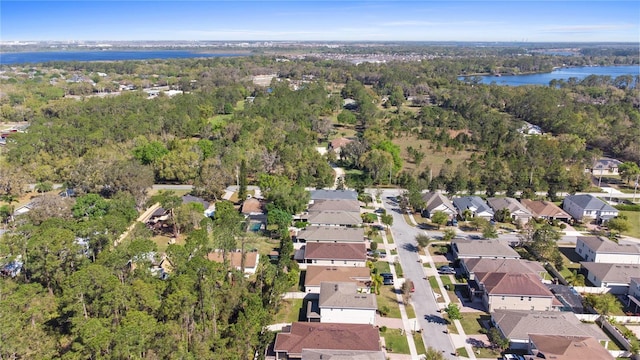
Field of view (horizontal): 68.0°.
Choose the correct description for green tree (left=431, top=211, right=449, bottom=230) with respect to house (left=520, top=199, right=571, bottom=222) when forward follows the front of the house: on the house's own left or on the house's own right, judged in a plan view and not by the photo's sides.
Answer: on the house's own right

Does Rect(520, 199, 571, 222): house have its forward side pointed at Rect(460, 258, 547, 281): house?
yes

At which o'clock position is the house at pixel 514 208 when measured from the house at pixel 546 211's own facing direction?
the house at pixel 514 208 is roughly at 2 o'clock from the house at pixel 546 211.

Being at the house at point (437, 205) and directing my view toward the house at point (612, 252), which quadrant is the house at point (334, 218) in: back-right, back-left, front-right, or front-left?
back-right

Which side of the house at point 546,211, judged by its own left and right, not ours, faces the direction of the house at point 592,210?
left

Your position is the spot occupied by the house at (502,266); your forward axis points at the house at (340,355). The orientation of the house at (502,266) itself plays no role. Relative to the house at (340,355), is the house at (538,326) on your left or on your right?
left

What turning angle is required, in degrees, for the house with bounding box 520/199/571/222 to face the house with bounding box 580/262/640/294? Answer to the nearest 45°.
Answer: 0° — it already faces it

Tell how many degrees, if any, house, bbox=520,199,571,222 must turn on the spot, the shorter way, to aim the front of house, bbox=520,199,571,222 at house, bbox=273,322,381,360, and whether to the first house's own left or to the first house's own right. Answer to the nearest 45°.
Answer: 0° — it already faces it

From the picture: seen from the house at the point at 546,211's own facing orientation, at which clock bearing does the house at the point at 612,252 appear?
the house at the point at 612,252 is roughly at 11 o'clock from the house at the point at 546,211.

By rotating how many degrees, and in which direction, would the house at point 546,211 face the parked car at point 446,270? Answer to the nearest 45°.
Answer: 0° — it already faces it

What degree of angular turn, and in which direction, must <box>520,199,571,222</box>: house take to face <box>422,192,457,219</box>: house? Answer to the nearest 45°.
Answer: approximately 45° to its right

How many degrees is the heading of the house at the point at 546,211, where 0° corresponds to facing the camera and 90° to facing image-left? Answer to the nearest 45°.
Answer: approximately 0°

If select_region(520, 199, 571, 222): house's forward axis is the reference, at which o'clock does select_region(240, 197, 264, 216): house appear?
select_region(240, 197, 264, 216): house is roughly at 2 o'clock from select_region(520, 199, 571, 222): house.
